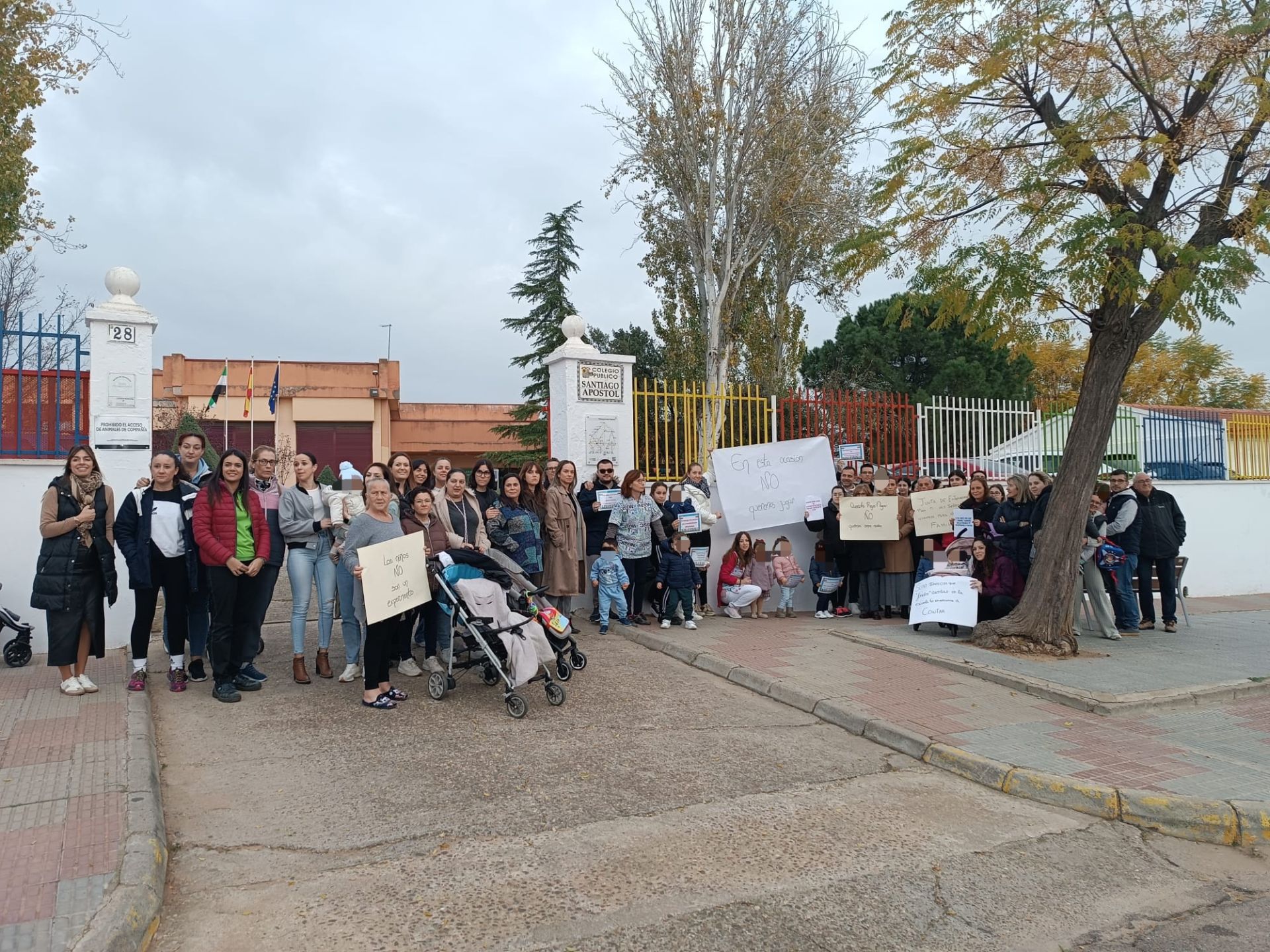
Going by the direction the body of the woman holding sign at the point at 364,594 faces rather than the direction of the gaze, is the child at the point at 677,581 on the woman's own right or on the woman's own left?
on the woman's own left

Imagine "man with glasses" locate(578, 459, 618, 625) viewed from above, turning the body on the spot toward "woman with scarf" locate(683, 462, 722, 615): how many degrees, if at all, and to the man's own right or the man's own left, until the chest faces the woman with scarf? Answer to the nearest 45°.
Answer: approximately 135° to the man's own left

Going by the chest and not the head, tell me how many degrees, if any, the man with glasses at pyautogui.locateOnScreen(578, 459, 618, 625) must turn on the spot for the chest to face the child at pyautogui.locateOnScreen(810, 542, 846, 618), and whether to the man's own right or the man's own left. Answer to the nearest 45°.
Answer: approximately 135° to the man's own left

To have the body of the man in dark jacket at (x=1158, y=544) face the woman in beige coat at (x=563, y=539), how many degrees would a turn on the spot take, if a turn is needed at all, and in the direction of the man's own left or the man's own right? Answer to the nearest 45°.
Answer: approximately 45° to the man's own right

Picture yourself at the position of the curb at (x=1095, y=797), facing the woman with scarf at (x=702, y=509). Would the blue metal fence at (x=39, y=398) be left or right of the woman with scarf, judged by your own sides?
left

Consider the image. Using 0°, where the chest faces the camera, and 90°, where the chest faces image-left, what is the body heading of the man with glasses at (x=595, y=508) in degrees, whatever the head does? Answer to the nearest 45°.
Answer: approximately 0°

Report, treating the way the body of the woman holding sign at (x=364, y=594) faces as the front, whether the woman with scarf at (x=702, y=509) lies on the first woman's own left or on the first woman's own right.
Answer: on the first woman's own left

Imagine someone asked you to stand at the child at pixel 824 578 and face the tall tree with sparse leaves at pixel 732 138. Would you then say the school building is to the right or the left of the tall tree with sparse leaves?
left
